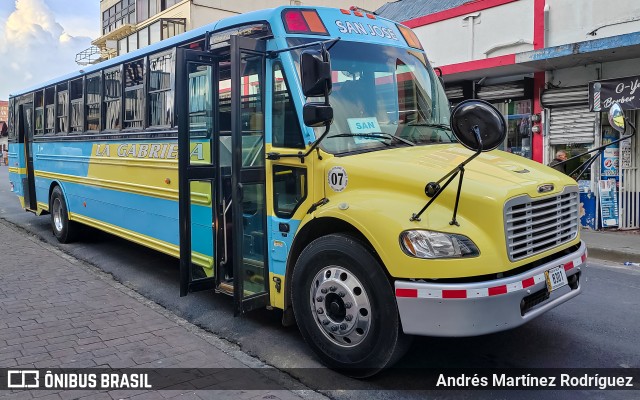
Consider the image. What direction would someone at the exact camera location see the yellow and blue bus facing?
facing the viewer and to the right of the viewer
